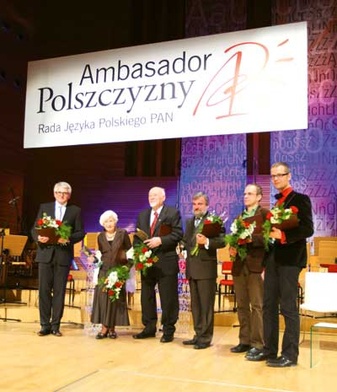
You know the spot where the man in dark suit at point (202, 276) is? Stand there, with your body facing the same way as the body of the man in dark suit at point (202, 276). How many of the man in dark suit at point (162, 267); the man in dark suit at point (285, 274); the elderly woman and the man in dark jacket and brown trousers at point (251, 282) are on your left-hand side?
2

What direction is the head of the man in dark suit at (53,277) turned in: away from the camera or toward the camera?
toward the camera

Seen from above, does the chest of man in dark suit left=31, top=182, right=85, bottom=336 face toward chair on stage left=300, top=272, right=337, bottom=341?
no

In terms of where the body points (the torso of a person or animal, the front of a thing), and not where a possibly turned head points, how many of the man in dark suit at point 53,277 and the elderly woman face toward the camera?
2

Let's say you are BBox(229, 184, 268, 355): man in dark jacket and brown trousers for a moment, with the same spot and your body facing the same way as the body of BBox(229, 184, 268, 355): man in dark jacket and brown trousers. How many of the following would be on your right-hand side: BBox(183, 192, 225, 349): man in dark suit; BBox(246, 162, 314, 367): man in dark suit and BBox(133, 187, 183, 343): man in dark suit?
2

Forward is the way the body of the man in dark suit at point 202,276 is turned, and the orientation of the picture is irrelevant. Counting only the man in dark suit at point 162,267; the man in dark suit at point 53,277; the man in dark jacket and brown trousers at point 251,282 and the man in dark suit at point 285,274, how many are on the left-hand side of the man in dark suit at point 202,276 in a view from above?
2

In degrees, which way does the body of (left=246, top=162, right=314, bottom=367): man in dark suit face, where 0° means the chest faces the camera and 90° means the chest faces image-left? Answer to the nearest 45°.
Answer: approximately 45°

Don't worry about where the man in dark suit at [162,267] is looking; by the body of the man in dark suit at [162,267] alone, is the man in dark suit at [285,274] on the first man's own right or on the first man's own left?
on the first man's own left

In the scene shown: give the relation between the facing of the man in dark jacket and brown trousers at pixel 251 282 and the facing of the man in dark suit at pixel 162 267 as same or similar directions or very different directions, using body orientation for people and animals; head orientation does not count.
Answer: same or similar directions

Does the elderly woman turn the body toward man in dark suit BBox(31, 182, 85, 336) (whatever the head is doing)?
no

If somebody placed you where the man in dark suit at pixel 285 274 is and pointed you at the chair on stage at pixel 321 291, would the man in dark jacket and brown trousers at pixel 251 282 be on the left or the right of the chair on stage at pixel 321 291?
left

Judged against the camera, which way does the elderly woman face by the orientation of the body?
toward the camera

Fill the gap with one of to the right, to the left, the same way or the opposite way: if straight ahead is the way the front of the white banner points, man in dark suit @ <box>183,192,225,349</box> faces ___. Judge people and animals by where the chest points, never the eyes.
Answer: the same way

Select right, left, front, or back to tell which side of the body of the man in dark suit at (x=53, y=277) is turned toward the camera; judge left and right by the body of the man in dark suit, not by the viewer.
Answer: front

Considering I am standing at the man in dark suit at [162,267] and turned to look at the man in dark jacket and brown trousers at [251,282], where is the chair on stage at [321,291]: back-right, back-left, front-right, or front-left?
front-left

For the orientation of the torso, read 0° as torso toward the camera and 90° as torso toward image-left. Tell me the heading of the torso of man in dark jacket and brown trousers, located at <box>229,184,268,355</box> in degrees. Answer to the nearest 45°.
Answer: approximately 45°
